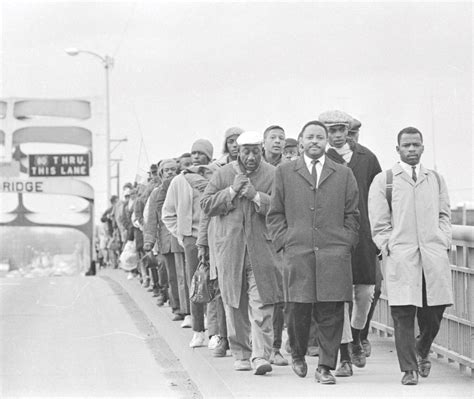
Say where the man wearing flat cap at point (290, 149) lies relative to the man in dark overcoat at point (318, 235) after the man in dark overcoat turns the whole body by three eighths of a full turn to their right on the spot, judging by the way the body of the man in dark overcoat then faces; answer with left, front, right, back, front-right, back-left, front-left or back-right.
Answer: front-right

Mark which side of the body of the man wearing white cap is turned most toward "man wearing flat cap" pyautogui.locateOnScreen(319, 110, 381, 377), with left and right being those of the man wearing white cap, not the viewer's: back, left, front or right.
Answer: left

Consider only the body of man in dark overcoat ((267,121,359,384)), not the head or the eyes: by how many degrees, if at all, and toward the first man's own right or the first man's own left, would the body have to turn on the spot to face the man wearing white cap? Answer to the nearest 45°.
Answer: approximately 135° to the first man's own right

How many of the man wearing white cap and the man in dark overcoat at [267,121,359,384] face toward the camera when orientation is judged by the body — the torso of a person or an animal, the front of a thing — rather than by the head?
2

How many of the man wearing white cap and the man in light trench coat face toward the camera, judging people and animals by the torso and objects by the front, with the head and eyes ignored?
2

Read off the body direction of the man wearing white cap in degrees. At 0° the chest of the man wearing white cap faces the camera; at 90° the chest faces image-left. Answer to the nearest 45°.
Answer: approximately 0°
